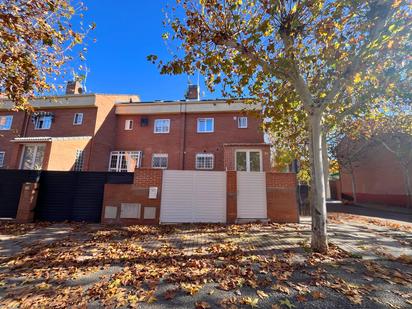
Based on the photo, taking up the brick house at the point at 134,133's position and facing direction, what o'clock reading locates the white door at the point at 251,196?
The white door is roughly at 11 o'clock from the brick house.

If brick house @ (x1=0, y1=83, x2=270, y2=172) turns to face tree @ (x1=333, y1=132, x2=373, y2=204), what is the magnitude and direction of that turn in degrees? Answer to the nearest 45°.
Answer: approximately 90° to its left

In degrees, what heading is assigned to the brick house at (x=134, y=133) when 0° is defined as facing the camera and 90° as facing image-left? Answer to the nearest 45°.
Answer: approximately 0°

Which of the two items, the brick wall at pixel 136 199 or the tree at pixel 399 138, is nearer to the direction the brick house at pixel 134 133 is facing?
the brick wall

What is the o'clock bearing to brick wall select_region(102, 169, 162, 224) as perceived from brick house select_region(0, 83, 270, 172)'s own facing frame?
The brick wall is roughly at 12 o'clock from the brick house.

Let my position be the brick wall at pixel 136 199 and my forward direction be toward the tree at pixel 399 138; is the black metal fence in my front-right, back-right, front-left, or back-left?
back-left

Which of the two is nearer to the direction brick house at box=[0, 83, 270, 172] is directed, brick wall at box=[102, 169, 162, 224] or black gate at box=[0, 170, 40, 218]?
the brick wall

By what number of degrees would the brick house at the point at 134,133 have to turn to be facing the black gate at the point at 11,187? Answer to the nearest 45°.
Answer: approximately 45° to its right
